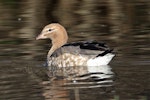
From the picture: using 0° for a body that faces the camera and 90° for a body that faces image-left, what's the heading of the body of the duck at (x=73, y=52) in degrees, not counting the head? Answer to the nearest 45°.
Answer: approximately 90°
